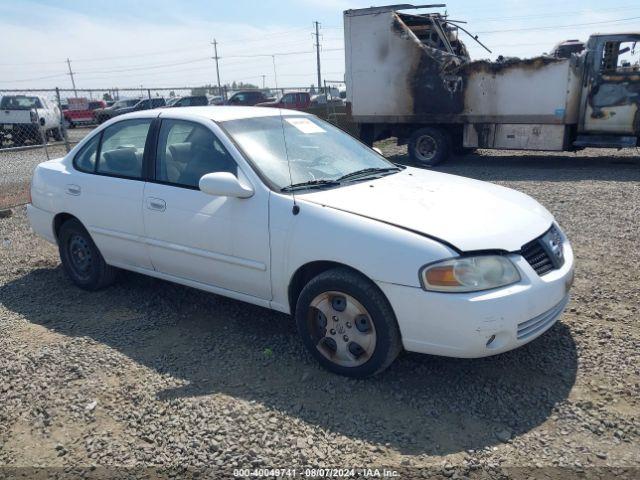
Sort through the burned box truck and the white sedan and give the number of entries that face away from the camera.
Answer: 0

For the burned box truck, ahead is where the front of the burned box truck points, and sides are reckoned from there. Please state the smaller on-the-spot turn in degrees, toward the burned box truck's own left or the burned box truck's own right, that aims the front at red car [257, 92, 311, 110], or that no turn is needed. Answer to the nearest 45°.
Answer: approximately 135° to the burned box truck's own left

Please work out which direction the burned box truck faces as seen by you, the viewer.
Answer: facing to the right of the viewer

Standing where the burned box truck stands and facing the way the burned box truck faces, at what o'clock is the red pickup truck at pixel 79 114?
The red pickup truck is roughly at 7 o'clock from the burned box truck.

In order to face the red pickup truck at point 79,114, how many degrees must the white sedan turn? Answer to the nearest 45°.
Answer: approximately 180°

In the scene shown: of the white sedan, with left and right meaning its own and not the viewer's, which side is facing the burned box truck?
left

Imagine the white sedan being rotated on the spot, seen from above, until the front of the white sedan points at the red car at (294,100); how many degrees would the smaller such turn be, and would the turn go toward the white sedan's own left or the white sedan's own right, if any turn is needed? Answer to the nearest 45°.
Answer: approximately 135° to the white sedan's own left

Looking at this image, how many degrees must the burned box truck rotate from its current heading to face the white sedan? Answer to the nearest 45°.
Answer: approximately 90° to its right

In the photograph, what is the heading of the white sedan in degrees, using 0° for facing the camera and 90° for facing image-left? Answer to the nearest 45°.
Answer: approximately 315°

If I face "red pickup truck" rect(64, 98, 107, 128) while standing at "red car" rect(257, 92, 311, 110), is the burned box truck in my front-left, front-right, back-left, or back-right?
back-left
